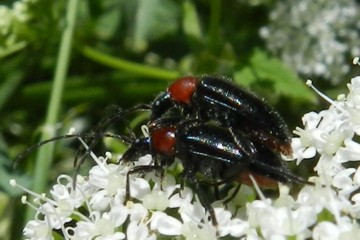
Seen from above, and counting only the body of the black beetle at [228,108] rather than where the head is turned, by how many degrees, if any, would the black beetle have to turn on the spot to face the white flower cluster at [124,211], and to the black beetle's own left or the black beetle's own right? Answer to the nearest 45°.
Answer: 0° — it already faces it

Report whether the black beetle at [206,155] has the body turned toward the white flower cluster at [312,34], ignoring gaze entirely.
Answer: no

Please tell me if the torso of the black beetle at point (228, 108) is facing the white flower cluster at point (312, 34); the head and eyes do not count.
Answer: no

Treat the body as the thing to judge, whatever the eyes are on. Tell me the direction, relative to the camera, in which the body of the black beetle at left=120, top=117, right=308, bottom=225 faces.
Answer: to the viewer's left

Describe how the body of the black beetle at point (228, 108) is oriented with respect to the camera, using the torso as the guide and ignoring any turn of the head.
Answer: to the viewer's left
